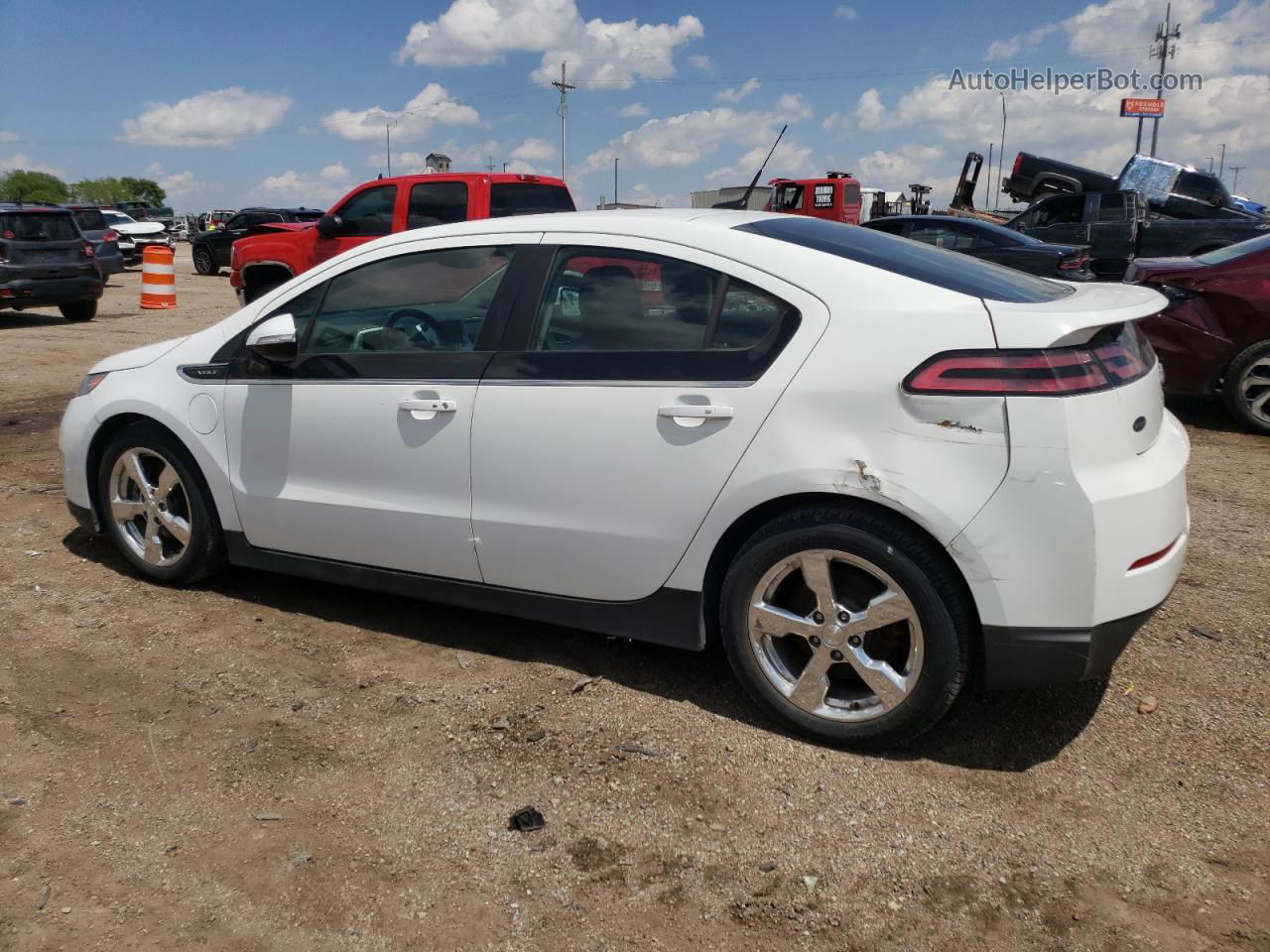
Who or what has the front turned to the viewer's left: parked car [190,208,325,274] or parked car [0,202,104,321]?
parked car [190,208,325,274]

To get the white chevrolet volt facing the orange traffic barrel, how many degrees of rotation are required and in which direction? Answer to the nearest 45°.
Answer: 0° — it already faces it

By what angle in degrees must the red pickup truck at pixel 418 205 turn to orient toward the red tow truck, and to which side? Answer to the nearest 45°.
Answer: approximately 135° to its right

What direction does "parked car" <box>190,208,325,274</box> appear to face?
to the viewer's left

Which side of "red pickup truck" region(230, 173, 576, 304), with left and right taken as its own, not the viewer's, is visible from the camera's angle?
left

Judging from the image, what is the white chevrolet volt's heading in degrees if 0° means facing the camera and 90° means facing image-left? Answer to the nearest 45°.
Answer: approximately 135°

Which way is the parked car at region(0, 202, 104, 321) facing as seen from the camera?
away from the camera

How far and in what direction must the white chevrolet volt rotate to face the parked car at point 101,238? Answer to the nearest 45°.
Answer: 0° — it already faces it

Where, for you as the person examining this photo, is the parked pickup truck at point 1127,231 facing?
facing to the left of the viewer

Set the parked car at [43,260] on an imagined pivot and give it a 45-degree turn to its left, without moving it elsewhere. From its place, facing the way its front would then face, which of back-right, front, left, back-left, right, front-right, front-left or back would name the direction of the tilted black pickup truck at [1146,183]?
back-right

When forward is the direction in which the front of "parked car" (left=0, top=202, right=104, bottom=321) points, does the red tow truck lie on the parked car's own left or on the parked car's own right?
on the parked car's own right
